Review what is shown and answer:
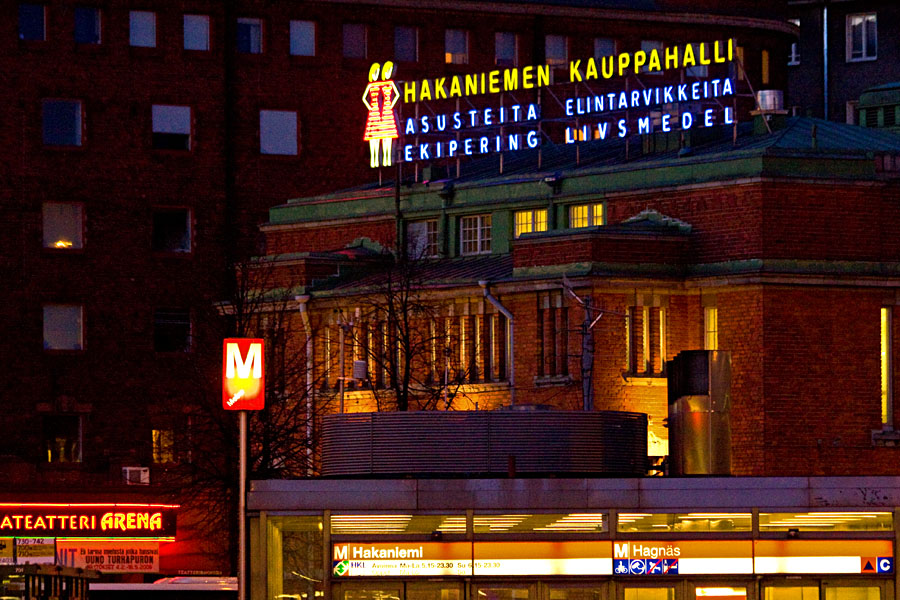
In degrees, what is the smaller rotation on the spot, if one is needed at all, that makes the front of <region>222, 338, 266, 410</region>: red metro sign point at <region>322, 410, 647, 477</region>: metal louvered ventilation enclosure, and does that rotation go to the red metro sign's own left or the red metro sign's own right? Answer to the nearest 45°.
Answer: approximately 135° to the red metro sign's own left

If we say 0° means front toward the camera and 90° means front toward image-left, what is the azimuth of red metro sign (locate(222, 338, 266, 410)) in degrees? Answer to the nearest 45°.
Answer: approximately 0°
